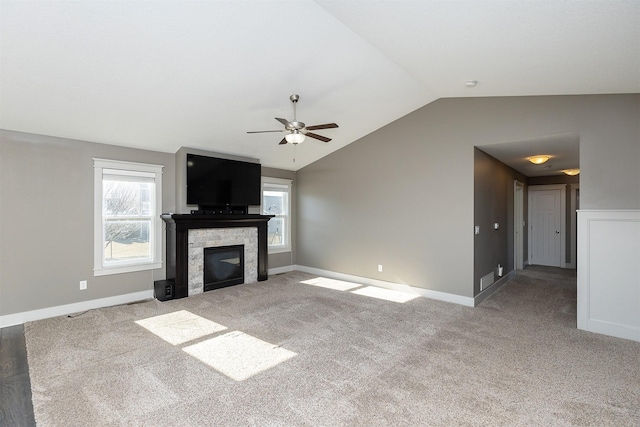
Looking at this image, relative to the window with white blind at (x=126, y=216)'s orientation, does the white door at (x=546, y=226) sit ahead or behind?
ahead

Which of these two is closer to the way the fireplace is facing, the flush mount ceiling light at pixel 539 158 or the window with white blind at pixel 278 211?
the flush mount ceiling light

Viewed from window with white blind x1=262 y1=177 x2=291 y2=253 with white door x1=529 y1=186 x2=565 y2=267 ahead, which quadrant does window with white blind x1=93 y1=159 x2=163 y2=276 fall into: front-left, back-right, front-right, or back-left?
back-right

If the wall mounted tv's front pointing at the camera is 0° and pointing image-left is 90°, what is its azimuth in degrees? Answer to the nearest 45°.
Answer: approximately 315°

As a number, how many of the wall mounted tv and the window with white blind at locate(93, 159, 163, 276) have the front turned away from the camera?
0

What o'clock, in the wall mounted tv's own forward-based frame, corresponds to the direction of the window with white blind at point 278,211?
The window with white blind is roughly at 9 o'clock from the wall mounted tv.

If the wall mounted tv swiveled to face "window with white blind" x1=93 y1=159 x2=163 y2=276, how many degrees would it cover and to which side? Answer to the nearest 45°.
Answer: approximately 135° to its right

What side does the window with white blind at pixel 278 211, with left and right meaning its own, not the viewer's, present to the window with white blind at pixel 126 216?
right
